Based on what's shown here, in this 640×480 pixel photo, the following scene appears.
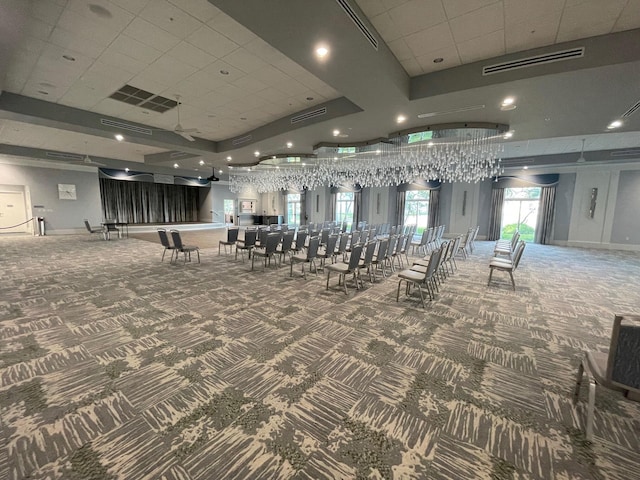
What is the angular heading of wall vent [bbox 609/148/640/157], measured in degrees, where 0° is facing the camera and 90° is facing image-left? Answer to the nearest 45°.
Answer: approximately 45°

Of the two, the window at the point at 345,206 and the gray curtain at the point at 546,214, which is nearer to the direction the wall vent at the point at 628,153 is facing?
the window

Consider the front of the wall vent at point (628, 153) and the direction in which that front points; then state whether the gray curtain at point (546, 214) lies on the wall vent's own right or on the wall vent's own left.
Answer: on the wall vent's own right

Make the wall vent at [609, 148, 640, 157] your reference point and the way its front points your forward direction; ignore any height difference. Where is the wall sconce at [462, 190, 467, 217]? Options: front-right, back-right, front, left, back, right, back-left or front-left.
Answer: front-right

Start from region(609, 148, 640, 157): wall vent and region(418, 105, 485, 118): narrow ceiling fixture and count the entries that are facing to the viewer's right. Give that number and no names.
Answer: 0

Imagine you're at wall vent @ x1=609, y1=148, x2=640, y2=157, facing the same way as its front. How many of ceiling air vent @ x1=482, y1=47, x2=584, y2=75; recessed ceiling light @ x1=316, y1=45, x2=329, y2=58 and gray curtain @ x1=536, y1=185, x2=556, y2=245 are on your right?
1

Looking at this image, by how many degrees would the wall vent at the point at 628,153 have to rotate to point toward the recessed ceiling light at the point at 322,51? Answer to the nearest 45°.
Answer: approximately 45° to its left
